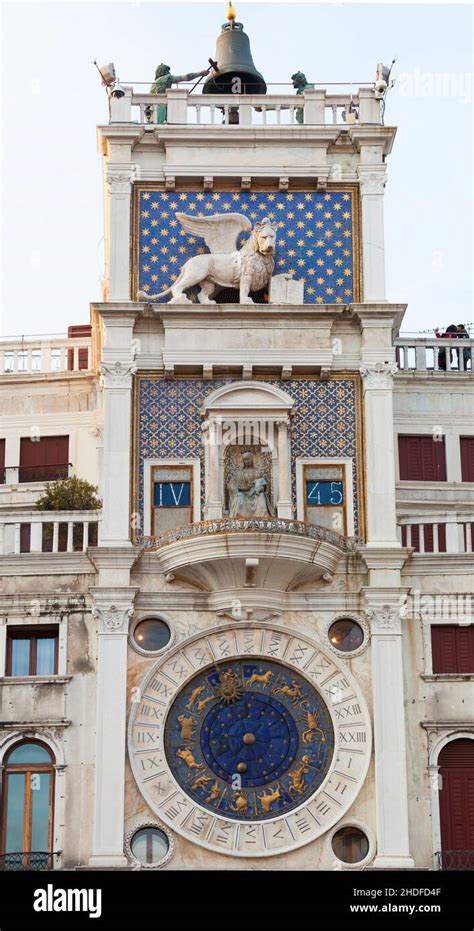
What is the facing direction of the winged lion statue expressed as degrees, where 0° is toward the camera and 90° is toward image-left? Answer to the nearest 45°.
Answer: approximately 270°

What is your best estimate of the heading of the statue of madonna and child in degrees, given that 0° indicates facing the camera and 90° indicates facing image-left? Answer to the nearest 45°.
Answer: approximately 0°

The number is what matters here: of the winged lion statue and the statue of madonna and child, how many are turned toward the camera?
1

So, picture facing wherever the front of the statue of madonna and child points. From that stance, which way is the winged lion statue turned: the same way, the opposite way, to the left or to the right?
to the left
